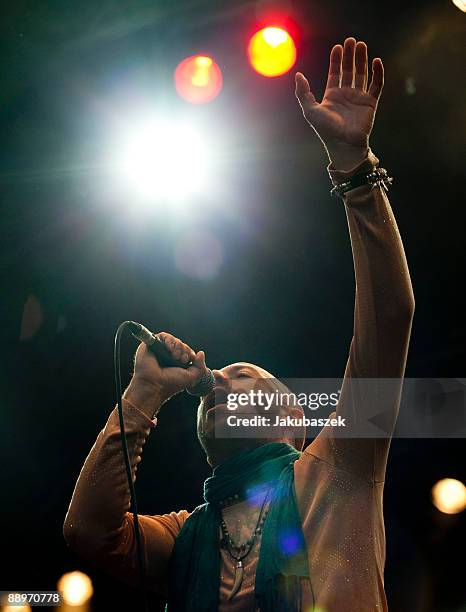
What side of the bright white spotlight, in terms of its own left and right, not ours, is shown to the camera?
front

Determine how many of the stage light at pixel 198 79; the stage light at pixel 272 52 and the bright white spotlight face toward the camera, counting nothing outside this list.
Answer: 3

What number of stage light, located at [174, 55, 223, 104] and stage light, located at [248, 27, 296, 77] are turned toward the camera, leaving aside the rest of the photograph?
2

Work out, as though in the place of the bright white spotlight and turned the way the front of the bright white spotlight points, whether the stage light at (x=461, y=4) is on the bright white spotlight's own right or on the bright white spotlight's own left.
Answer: on the bright white spotlight's own left

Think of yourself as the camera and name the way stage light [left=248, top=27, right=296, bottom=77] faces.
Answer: facing the viewer

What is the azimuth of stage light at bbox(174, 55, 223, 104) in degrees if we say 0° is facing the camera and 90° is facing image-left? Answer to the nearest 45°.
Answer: approximately 0°

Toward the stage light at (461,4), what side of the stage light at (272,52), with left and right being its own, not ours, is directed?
left

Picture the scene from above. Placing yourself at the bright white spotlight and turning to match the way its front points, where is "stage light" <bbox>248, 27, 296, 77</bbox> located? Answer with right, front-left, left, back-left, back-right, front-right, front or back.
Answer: front-left
